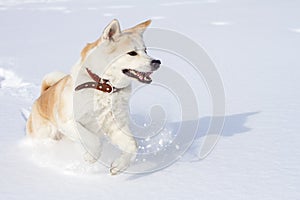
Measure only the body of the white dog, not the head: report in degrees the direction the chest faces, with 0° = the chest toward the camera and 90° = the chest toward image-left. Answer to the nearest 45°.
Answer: approximately 315°
